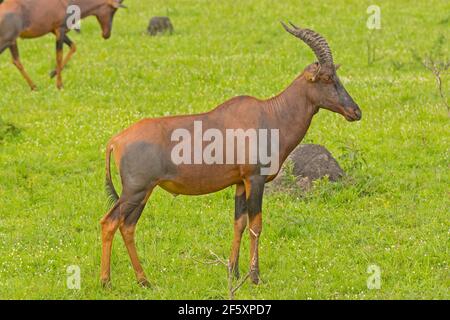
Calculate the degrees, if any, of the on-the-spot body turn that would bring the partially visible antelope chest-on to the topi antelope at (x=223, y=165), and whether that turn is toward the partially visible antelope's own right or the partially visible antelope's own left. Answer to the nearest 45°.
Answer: approximately 90° to the partially visible antelope's own right

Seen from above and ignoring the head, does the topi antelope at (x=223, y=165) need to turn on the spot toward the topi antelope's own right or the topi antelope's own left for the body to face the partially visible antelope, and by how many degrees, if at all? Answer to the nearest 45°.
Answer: approximately 135° to the topi antelope's own left

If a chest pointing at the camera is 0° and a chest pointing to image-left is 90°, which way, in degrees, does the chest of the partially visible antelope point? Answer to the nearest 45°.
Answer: approximately 270°

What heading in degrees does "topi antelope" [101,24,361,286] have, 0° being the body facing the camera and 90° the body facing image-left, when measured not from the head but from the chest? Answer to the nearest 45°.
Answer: approximately 270°

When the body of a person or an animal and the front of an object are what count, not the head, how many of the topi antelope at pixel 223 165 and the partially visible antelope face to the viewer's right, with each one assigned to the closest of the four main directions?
2
